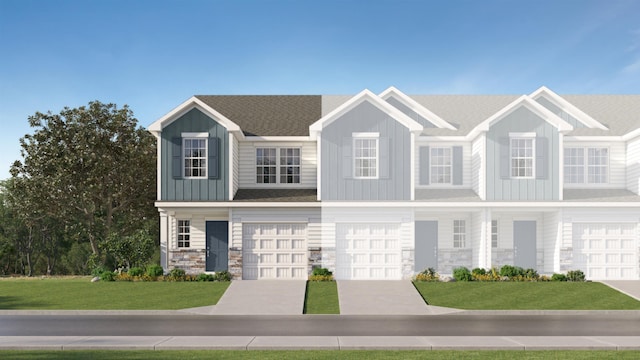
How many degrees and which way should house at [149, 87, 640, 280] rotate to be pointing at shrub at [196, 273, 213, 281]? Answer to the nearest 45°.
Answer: approximately 90° to its right

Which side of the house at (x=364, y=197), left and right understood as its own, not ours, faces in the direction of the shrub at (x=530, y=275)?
left

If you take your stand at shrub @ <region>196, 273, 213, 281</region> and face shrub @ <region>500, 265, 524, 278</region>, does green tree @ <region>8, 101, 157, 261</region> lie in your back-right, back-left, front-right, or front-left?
back-left

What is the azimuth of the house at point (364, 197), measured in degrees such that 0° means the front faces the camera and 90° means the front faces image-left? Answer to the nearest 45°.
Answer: approximately 0°

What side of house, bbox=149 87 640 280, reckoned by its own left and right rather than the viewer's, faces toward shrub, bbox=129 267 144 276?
right

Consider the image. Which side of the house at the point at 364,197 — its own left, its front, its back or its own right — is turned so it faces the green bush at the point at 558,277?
left

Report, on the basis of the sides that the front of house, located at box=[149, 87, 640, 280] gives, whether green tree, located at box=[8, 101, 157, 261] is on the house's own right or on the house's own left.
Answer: on the house's own right
